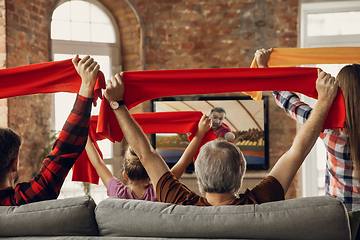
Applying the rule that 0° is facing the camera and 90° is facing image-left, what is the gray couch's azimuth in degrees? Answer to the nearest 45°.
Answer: approximately 180°

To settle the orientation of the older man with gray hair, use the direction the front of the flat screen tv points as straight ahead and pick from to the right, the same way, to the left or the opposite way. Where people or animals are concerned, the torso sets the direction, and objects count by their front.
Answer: the opposite way

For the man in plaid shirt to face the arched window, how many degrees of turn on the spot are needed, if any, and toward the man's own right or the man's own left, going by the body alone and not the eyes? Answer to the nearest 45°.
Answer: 0° — they already face it

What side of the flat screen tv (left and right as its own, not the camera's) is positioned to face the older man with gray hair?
front

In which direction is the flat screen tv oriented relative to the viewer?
toward the camera

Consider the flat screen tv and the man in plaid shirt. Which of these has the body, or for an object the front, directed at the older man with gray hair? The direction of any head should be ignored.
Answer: the flat screen tv

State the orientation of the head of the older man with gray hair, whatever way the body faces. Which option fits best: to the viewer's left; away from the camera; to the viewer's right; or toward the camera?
away from the camera

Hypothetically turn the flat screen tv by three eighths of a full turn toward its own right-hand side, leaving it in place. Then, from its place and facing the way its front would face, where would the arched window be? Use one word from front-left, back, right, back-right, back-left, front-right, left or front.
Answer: front-left

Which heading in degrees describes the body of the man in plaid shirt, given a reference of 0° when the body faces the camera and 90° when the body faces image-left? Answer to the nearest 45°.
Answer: approximately 180°

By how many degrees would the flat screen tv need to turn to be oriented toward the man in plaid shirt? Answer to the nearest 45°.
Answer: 0° — it already faces them

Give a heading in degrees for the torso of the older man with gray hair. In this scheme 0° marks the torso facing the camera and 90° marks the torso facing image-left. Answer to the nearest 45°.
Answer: approximately 180°
